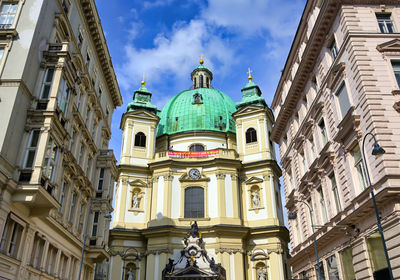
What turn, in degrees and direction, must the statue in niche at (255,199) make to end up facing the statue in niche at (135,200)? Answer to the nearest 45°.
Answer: approximately 90° to its right

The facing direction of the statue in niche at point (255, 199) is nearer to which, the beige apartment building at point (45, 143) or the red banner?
the beige apartment building

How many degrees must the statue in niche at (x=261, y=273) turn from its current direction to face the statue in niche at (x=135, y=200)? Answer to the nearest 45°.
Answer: approximately 90° to its right

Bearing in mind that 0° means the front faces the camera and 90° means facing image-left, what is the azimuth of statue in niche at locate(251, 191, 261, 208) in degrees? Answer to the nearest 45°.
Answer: approximately 0°

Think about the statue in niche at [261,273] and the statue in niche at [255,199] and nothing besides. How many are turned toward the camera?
2

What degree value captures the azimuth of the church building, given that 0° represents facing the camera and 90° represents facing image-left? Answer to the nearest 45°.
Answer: approximately 0°

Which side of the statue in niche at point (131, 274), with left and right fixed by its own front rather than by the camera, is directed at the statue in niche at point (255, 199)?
left

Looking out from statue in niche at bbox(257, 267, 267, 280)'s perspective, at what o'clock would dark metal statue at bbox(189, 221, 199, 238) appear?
The dark metal statue is roughly at 2 o'clock from the statue in niche.

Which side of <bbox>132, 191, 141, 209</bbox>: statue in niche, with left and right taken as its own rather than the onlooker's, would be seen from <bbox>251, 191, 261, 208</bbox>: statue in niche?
left
